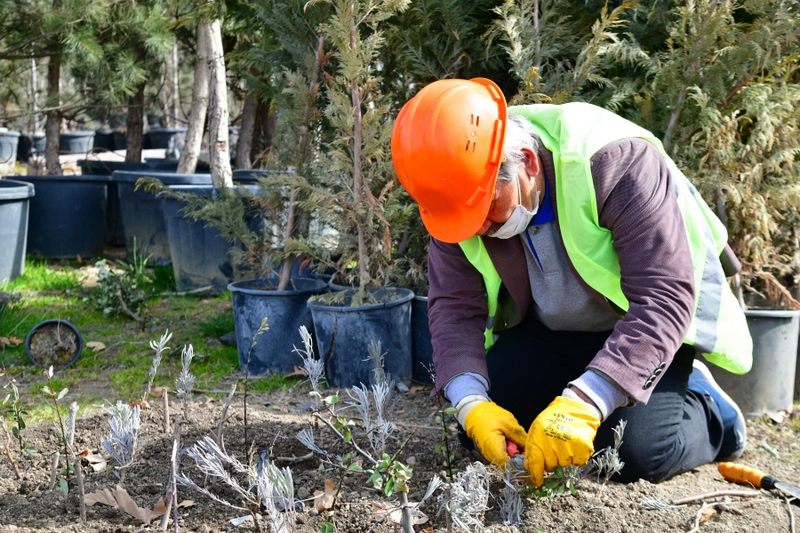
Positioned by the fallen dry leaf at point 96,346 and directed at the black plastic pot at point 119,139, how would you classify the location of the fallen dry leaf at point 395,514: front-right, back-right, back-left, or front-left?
back-right

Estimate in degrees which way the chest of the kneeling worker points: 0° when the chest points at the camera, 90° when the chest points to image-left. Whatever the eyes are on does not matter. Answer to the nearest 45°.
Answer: approximately 45°

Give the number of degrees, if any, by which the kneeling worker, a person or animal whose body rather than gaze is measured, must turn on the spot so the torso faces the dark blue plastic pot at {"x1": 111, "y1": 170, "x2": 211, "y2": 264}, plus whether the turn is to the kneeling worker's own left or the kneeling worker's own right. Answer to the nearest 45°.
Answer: approximately 90° to the kneeling worker's own right

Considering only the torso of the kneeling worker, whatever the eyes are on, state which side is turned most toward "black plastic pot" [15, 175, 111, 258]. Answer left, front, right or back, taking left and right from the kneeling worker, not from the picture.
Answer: right

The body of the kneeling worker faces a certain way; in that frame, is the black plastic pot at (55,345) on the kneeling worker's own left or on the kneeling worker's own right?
on the kneeling worker's own right

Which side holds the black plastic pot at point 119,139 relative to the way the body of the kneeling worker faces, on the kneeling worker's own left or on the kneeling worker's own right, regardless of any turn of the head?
on the kneeling worker's own right

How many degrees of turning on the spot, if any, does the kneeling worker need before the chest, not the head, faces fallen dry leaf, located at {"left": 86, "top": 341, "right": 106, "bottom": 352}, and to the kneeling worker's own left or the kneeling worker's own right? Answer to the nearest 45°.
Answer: approximately 90° to the kneeling worker's own right

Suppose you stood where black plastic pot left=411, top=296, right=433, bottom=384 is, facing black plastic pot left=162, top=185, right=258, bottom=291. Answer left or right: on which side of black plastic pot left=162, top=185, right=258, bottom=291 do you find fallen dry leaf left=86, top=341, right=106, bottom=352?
left
